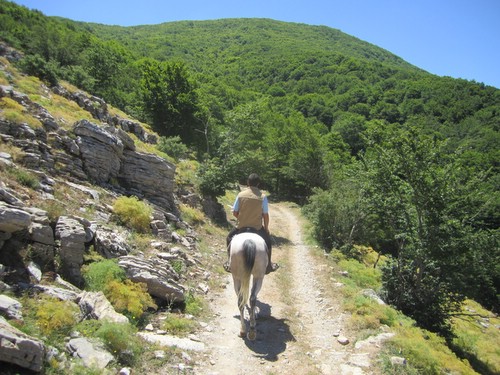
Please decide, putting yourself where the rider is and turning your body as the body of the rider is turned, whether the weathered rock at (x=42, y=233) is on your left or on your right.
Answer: on your left

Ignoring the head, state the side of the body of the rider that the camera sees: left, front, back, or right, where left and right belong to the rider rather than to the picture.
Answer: back

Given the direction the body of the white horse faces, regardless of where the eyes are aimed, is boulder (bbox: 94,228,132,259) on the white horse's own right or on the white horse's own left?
on the white horse's own left

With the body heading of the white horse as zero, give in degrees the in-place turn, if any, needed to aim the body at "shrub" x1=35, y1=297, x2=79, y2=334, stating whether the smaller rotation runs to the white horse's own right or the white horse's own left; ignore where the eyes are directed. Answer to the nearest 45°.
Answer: approximately 135° to the white horse's own left

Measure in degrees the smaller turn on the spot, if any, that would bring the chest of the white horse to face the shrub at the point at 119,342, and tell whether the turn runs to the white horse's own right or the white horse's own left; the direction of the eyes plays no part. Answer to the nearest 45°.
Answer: approximately 135° to the white horse's own left

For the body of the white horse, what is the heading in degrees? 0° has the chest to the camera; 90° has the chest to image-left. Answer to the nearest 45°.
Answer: approximately 180°

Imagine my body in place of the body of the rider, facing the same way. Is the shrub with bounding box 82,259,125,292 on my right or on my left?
on my left

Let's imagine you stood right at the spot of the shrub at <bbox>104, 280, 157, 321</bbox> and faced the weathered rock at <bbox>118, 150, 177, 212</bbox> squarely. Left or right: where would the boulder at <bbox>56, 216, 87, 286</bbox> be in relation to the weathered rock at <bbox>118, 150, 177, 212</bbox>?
left

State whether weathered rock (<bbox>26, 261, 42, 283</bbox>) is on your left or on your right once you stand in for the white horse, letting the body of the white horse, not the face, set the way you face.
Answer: on your left

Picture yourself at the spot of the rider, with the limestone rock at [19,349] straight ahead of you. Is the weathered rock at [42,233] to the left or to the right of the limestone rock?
right

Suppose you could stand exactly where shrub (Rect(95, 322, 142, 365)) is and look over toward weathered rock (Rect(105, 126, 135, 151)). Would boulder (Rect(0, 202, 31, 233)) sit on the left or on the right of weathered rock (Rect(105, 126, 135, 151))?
left
